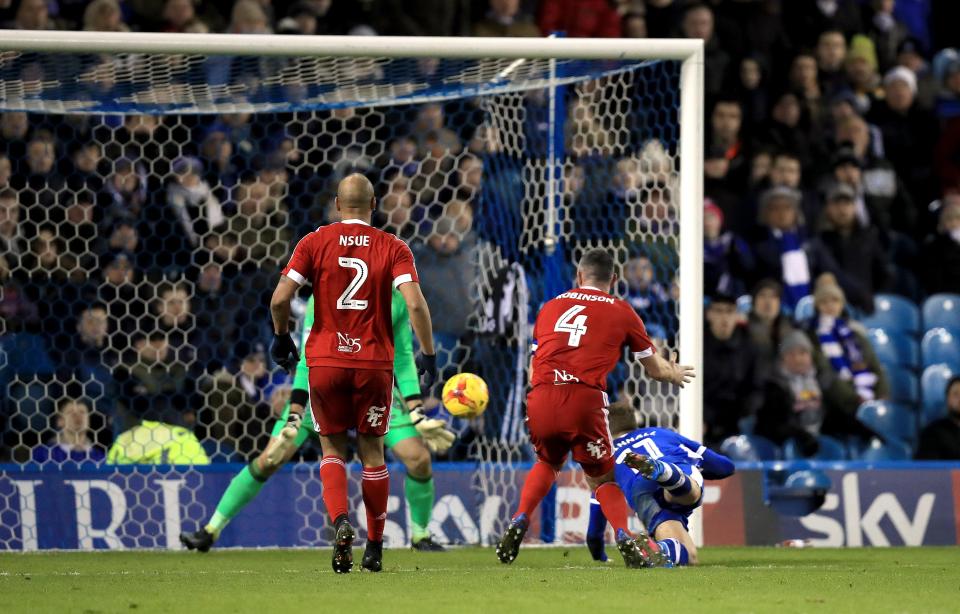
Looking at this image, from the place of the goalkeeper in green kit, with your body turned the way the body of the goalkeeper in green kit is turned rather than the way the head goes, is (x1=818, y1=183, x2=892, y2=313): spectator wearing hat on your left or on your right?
on your left

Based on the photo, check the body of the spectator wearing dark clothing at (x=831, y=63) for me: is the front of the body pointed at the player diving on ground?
yes

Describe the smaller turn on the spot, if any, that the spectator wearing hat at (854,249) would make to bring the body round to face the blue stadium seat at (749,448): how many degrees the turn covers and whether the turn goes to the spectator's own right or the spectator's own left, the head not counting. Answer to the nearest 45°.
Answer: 0° — they already face it

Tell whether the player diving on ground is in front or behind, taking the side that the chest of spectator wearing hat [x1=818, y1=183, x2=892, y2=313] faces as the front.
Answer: in front
